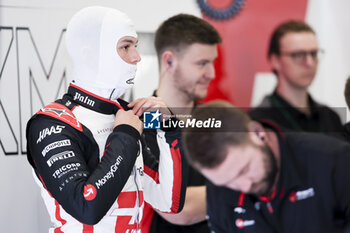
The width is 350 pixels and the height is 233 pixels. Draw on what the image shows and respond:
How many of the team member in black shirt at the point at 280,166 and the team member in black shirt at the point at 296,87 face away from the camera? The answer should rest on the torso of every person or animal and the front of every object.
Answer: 0

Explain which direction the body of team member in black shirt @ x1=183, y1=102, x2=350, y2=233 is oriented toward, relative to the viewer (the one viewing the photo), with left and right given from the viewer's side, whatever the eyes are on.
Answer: facing the viewer and to the left of the viewer

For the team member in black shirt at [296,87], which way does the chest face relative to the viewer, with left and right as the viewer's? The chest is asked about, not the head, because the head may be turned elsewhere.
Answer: facing the viewer and to the right of the viewer
